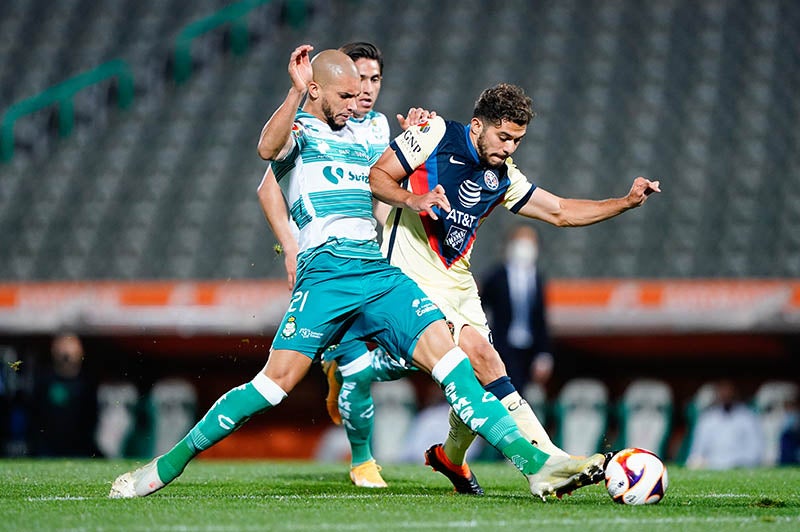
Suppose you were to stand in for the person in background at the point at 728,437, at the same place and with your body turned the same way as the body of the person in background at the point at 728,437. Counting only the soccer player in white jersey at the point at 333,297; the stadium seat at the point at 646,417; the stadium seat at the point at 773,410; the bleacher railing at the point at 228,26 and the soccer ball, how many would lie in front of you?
2

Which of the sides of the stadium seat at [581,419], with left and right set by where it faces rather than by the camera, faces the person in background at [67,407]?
right

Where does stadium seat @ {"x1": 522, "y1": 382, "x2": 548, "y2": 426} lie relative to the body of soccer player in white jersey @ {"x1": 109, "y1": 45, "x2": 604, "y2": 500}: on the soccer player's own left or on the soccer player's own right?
on the soccer player's own left

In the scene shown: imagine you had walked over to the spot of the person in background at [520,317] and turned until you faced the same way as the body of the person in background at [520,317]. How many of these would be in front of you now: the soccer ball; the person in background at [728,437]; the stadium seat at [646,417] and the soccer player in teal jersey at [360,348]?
2

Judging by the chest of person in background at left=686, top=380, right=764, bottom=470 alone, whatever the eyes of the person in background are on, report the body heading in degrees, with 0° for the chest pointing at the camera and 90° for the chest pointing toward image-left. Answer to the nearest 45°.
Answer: approximately 0°

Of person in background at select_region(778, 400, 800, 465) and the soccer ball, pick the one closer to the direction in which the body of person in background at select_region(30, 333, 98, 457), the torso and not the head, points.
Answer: the soccer ball

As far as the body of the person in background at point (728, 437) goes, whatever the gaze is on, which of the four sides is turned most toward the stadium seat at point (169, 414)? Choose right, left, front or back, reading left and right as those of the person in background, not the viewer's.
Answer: right

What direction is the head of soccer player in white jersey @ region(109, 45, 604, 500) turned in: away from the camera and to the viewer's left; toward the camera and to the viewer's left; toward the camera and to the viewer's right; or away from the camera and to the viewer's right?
toward the camera and to the viewer's right

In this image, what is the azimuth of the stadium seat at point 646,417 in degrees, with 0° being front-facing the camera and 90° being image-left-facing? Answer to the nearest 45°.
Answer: approximately 0°

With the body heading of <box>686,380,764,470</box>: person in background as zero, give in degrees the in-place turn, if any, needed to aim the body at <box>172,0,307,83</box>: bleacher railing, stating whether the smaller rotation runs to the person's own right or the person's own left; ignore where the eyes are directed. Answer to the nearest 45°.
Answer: approximately 135° to the person's own right

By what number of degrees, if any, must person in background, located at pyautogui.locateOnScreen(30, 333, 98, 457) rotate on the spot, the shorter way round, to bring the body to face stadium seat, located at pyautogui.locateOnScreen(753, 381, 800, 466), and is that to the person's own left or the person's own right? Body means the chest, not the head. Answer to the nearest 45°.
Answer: approximately 90° to the person's own left
